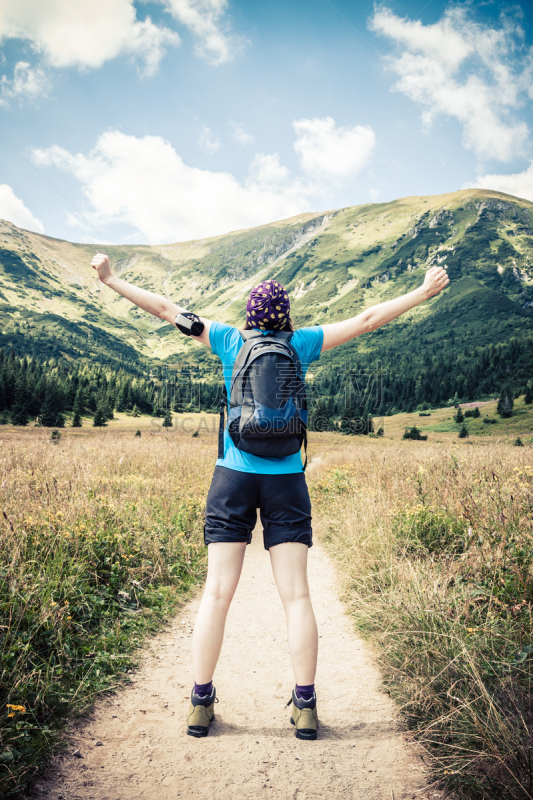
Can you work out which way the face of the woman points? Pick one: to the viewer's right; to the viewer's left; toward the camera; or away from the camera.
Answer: away from the camera

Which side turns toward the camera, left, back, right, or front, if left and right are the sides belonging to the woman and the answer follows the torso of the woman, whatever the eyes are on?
back
